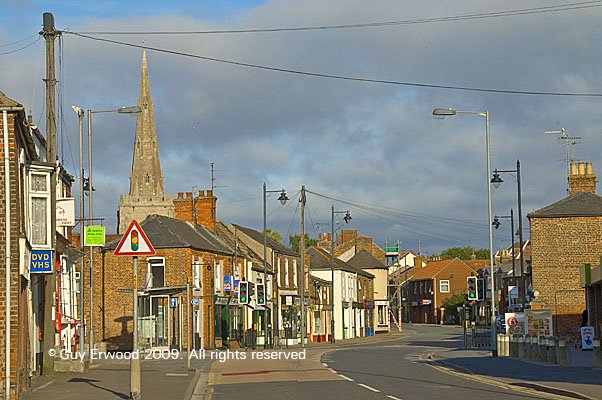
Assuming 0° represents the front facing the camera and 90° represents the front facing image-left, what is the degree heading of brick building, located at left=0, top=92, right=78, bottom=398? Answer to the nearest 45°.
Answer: approximately 270°

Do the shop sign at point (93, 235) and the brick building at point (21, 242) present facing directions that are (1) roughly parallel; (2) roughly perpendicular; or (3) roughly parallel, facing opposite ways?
roughly perpendicular

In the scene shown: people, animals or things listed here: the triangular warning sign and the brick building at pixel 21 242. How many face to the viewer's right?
1

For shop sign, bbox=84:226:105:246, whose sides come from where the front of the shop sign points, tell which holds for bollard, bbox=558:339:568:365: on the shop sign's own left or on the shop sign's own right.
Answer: on the shop sign's own left

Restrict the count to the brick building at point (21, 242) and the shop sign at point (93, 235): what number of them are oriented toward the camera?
1

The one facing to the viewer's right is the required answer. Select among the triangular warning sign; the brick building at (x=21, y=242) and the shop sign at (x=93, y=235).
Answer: the brick building
